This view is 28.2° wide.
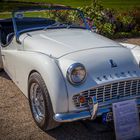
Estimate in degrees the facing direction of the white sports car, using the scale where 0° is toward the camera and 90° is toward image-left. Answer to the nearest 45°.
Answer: approximately 315°
